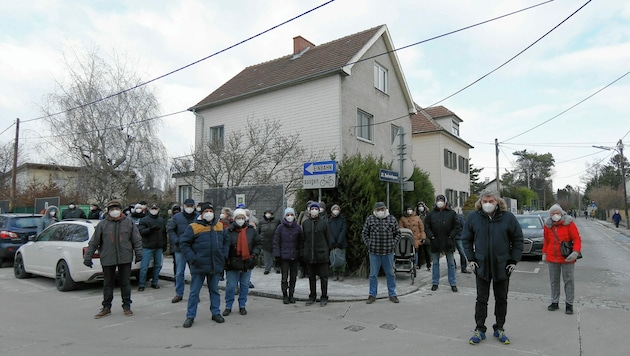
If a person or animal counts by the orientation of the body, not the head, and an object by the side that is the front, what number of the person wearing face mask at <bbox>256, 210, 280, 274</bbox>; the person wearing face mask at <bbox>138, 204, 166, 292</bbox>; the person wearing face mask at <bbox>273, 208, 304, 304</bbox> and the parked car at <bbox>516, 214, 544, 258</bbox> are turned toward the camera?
4

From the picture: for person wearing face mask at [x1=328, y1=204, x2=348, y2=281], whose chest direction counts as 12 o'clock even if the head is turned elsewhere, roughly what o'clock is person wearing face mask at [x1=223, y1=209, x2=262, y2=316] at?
person wearing face mask at [x1=223, y1=209, x2=262, y2=316] is roughly at 1 o'clock from person wearing face mask at [x1=328, y1=204, x2=348, y2=281].

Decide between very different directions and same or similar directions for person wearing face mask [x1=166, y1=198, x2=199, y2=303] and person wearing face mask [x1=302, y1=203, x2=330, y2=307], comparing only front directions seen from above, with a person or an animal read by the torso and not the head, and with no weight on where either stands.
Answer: same or similar directions

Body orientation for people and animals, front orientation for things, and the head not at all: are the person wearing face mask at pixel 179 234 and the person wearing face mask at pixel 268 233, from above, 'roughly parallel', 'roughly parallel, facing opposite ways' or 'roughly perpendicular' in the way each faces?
roughly parallel

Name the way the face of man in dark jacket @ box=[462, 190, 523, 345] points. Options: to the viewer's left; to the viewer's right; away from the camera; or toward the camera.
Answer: toward the camera

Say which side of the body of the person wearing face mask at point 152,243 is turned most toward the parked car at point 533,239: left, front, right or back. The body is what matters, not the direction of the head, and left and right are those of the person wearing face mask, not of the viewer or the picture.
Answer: left

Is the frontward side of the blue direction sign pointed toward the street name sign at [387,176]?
no

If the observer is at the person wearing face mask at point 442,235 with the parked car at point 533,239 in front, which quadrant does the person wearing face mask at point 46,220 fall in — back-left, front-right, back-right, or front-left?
back-left

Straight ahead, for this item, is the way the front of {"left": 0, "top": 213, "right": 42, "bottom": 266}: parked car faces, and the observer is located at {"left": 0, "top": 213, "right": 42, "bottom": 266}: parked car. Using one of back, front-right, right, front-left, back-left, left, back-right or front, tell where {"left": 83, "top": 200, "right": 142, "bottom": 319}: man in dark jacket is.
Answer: back-left

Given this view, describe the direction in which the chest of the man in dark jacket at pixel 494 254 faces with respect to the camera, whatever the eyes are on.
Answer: toward the camera

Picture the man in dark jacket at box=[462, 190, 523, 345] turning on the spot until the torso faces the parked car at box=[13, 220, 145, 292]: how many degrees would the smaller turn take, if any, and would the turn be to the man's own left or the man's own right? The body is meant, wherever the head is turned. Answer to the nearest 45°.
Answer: approximately 90° to the man's own right

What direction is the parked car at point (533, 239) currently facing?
toward the camera

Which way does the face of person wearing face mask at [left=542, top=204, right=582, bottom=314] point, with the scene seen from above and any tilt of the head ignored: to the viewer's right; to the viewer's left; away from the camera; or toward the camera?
toward the camera

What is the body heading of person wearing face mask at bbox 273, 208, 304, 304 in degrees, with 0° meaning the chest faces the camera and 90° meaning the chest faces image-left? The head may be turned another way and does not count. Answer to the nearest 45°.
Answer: approximately 0°

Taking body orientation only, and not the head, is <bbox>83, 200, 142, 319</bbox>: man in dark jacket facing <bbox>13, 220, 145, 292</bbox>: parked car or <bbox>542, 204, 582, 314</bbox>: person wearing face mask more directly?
the person wearing face mask

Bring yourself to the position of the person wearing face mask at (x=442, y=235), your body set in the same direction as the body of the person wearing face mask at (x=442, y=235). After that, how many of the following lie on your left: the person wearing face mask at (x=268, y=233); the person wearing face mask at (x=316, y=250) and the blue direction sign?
0

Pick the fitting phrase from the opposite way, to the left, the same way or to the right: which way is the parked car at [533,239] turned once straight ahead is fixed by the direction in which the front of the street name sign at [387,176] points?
the same way

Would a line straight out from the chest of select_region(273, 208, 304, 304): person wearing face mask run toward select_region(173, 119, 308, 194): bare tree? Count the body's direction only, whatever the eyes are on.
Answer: no

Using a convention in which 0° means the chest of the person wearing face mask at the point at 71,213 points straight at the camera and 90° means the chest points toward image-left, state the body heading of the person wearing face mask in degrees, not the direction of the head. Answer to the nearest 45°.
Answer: approximately 0°
